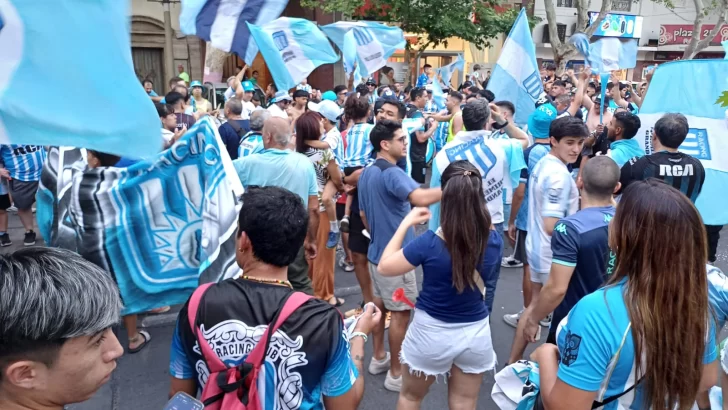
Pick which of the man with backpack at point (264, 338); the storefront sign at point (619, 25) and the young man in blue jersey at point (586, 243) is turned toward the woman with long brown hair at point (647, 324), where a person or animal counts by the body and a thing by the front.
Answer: the storefront sign

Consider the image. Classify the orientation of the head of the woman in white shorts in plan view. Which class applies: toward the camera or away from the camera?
away from the camera

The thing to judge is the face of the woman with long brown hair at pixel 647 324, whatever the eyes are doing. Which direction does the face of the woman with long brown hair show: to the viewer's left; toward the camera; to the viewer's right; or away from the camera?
away from the camera

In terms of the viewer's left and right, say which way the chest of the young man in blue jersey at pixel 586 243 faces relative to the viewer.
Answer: facing away from the viewer

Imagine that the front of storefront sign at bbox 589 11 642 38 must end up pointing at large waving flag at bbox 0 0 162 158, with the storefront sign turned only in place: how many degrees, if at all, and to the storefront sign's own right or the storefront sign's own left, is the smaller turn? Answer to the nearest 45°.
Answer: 0° — it already faces it

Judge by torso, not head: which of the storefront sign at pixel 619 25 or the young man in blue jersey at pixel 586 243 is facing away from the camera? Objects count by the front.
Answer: the young man in blue jersey

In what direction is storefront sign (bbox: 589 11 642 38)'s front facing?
toward the camera

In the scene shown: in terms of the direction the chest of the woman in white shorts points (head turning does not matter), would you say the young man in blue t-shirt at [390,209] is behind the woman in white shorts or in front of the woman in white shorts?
in front

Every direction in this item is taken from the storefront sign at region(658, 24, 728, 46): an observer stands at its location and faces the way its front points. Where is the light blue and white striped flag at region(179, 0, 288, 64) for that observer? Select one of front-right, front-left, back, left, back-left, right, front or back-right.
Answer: front

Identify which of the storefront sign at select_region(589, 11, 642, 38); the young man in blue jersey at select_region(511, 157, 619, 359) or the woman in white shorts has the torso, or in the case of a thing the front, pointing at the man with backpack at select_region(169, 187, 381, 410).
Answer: the storefront sign

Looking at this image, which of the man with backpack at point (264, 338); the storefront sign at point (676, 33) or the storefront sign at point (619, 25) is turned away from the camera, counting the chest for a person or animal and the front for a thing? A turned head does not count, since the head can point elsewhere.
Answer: the man with backpack

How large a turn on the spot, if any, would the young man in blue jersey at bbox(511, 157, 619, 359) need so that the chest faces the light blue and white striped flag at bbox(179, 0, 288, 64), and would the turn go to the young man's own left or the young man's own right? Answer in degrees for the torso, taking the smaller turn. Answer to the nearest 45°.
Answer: approximately 45° to the young man's own left

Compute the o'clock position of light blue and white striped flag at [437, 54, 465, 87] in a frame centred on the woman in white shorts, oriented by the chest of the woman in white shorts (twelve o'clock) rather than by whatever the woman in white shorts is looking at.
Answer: The light blue and white striped flag is roughly at 12 o'clock from the woman in white shorts.

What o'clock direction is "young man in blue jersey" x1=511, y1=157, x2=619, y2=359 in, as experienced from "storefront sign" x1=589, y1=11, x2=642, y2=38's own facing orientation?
The young man in blue jersey is roughly at 12 o'clock from the storefront sign.

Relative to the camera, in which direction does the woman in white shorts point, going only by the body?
away from the camera

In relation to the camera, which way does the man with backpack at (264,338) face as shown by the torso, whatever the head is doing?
away from the camera

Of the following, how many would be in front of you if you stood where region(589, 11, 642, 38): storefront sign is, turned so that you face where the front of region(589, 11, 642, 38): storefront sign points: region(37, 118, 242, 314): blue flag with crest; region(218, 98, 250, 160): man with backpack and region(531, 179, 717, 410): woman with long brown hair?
3

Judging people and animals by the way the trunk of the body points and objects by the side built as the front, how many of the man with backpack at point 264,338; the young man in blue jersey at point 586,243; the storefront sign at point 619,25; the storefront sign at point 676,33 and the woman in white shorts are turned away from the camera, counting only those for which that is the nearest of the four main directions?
3
